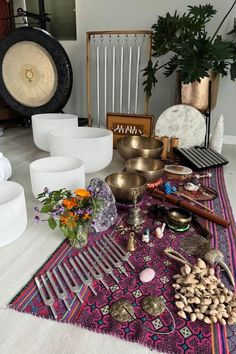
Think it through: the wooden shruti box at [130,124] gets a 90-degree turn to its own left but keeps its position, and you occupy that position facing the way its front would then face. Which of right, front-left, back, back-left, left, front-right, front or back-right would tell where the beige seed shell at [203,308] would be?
right

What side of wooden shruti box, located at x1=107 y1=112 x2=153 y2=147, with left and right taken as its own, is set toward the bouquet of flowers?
front

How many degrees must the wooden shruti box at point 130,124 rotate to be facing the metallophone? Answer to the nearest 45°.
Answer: approximately 45° to its left

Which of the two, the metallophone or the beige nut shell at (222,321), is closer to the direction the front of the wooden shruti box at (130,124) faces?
the beige nut shell

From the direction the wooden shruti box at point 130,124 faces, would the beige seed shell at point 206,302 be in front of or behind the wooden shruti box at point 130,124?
in front

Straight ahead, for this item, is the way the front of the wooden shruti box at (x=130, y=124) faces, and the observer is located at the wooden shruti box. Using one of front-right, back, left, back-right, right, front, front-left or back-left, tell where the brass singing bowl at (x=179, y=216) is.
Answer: front

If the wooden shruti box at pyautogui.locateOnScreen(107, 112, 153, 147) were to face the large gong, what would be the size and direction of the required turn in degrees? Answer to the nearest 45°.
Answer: approximately 135° to its right

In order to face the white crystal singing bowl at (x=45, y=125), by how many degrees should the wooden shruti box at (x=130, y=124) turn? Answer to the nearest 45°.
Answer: approximately 90° to its right

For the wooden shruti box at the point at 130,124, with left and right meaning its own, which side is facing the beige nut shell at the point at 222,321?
front

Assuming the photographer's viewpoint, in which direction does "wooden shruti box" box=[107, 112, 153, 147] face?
facing the viewer

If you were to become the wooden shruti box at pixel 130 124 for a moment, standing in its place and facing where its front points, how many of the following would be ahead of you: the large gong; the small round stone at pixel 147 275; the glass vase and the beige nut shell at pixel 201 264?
3

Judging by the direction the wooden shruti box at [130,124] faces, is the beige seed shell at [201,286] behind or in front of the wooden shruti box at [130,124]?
in front

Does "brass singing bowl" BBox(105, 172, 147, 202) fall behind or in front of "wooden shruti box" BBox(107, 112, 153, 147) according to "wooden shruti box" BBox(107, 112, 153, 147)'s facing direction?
in front

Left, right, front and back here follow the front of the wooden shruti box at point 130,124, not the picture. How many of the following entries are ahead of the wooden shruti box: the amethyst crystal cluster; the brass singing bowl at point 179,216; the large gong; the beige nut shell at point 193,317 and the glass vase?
4

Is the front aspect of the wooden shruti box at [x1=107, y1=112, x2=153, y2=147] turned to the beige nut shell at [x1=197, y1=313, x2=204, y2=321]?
yes

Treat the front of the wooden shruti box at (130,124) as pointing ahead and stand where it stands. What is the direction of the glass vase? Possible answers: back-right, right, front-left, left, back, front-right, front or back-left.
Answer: front

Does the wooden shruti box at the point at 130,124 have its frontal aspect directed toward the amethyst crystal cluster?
yes
